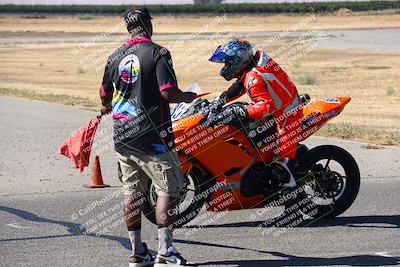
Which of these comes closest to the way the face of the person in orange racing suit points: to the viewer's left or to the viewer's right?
to the viewer's left

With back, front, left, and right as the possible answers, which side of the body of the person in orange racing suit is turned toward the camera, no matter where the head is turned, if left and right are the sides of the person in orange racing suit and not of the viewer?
left

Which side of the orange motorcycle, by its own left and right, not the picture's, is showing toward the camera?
left
